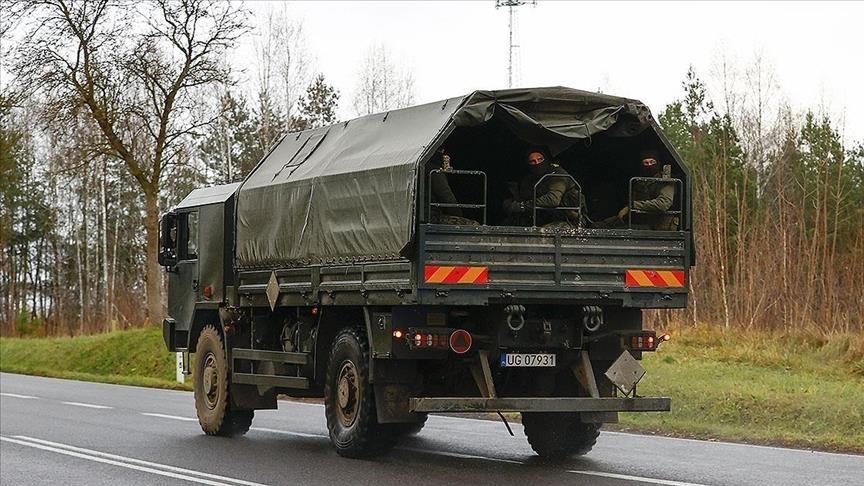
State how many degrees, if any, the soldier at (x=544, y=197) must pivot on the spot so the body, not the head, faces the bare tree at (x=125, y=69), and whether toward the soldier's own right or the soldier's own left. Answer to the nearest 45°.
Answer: approximately 90° to the soldier's own right

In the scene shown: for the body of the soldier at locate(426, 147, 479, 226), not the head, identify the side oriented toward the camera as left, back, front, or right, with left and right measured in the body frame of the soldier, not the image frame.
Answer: right

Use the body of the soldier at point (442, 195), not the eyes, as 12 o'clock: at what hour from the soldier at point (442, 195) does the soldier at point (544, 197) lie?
the soldier at point (544, 197) is roughly at 11 o'clock from the soldier at point (442, 195).

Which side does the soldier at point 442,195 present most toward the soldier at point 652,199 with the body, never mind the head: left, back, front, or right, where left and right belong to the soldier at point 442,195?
front

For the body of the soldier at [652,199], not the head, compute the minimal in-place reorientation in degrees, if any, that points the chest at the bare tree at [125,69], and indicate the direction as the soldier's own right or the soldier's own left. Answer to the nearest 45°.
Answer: approximately 90° to the soldier's own right

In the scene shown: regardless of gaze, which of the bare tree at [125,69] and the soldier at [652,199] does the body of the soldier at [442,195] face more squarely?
the soldier

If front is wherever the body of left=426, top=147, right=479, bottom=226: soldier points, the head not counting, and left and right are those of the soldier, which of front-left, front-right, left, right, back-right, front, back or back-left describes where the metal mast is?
left

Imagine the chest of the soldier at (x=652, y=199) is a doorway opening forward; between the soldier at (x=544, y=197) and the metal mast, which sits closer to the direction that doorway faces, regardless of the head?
the soldier

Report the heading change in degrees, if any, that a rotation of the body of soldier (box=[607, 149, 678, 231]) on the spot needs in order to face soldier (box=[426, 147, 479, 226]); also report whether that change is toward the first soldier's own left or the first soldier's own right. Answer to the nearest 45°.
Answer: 0° — they already face them

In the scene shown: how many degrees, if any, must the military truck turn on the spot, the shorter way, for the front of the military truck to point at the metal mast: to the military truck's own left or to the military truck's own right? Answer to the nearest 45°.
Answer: approximately 45° to the military truck's own right

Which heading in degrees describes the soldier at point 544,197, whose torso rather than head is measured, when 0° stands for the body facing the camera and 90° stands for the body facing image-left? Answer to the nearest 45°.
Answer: approximately 45°

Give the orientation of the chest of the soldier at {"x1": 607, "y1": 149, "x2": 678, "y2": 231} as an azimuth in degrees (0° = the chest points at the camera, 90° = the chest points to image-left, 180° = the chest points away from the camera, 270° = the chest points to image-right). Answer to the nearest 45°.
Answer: approximately 45°

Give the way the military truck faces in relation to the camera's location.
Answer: facing away from the viewer and to the left of the viewer

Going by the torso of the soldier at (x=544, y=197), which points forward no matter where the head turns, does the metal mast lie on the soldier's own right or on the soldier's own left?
on the soldier's own right
